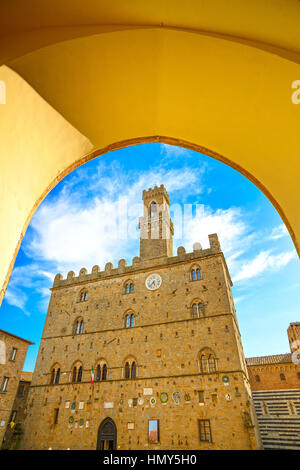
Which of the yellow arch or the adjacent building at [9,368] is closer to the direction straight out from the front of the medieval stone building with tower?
the yellow arch

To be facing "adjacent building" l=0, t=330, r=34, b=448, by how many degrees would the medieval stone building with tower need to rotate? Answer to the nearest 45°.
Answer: approximately 90° to its right

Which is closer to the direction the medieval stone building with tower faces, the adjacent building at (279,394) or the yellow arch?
the yellow arch

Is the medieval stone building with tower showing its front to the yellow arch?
yes

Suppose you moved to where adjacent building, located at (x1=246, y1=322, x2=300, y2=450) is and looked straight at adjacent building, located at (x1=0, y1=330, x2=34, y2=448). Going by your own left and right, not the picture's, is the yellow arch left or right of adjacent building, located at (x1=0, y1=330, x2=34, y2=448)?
left

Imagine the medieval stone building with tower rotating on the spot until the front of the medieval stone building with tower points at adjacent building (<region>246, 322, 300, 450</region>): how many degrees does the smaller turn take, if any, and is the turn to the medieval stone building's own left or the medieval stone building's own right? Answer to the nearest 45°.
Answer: approximately 135° to the medieval stone building's own left

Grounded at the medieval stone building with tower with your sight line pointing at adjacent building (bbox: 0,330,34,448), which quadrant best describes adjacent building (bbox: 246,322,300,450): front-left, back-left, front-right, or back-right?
back-right

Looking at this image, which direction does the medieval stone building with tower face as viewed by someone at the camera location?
facing the viewer
